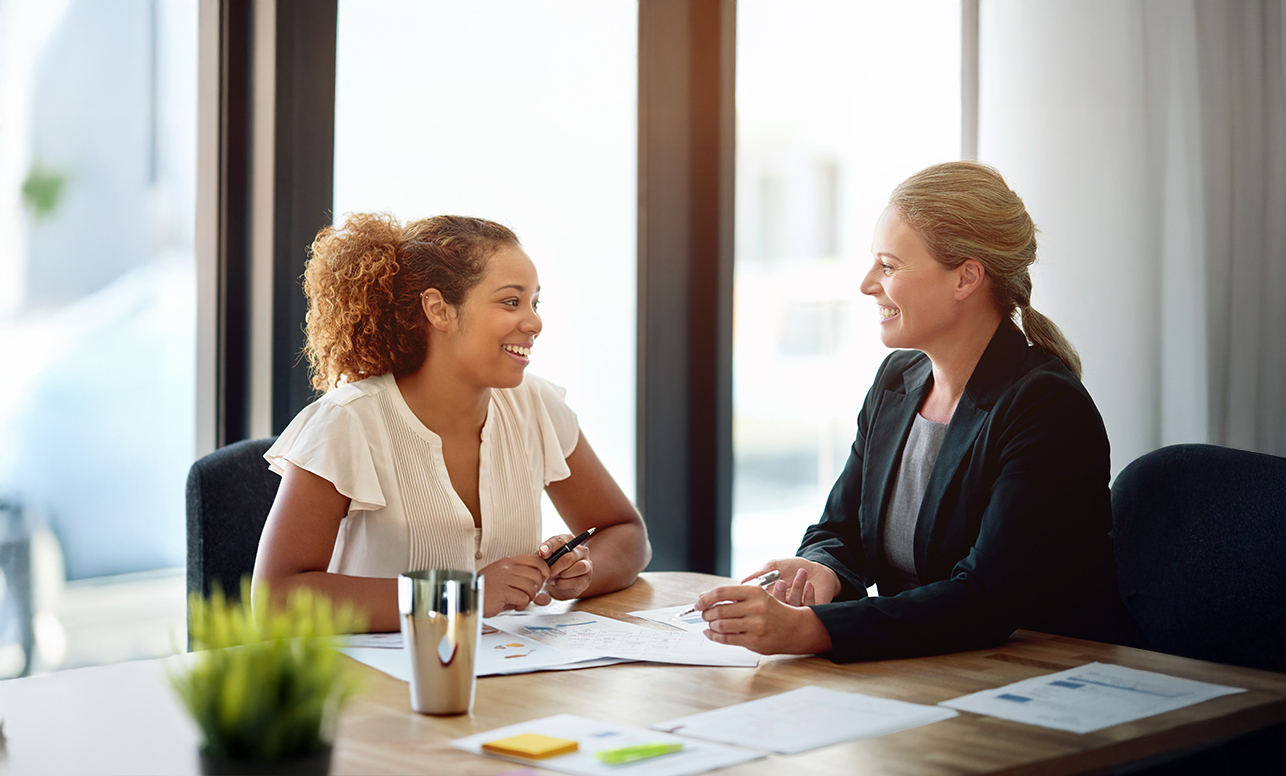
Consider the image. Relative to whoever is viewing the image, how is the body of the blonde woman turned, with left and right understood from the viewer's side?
facing the viewer and to the left of the viewer

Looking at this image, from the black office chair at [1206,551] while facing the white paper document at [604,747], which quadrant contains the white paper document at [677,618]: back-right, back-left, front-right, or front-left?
front-right

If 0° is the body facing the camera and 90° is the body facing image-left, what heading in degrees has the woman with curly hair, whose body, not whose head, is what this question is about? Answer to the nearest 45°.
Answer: approximately 315°

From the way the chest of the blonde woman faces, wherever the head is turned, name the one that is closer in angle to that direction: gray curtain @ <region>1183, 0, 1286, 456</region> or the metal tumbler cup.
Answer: the metal tumbler cup

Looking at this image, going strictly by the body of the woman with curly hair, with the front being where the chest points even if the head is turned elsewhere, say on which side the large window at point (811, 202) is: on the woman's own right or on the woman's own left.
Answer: on the woman's own left

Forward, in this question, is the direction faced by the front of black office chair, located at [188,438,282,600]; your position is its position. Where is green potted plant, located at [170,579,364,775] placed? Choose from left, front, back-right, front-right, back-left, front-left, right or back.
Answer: front-right

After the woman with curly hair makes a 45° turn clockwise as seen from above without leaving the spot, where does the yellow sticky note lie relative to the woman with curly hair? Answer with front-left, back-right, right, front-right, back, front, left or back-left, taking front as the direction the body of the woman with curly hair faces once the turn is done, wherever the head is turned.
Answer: front

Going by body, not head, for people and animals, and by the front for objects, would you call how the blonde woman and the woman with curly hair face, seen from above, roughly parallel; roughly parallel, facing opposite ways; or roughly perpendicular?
roughly perpendicular

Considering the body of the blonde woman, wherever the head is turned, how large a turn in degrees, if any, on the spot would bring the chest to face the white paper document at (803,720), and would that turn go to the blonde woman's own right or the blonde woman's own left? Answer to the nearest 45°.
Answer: approximately 45° to the blonde woman's own left

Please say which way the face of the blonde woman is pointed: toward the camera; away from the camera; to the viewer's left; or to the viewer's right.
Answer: to the viewer's left

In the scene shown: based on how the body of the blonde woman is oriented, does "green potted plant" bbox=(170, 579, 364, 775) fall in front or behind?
in front

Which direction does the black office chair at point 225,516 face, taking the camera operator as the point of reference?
facing the viewer and to the right of the viewer

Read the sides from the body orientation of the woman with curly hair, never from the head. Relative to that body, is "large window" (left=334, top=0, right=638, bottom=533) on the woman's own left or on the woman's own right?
on the woman's own left
